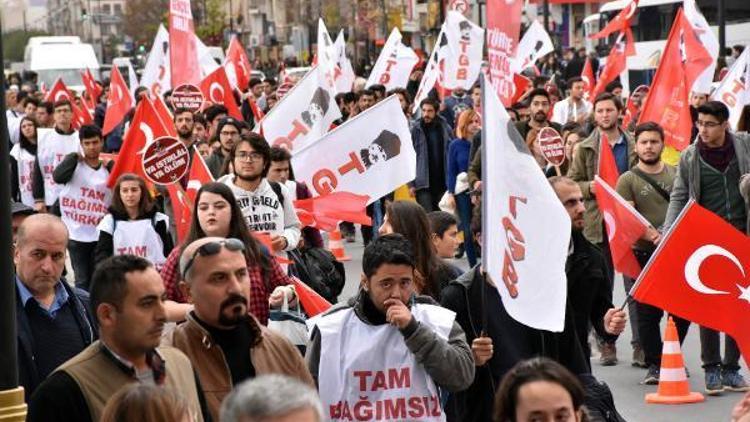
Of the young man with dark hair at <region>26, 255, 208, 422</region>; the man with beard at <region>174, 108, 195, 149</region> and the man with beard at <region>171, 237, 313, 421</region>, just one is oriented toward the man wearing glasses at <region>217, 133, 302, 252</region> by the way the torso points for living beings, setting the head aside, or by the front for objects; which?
the man with beard at <region>174, 108, 195, 149</region>

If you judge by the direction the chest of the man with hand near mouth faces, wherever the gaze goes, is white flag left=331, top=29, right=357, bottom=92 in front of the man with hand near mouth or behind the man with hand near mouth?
behind

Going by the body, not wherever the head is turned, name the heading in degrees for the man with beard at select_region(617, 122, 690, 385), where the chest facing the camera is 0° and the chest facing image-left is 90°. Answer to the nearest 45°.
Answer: approximately 0°

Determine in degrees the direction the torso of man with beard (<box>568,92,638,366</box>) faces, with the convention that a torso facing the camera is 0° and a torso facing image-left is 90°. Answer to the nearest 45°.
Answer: approximately 0°

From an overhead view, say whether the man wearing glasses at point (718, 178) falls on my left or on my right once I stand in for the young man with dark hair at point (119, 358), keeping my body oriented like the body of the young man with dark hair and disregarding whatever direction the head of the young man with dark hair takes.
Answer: on my left

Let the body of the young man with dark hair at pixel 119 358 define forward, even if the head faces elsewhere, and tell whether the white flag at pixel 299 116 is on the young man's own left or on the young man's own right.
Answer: on the young man's own left

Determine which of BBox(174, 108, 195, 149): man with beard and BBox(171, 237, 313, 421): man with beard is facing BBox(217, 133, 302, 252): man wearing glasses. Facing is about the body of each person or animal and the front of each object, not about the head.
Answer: BBox(174, 108, 195, 149): man with beard

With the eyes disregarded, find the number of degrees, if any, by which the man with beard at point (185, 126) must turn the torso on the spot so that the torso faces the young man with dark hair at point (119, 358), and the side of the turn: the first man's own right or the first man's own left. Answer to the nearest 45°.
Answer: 0° — they already face them
